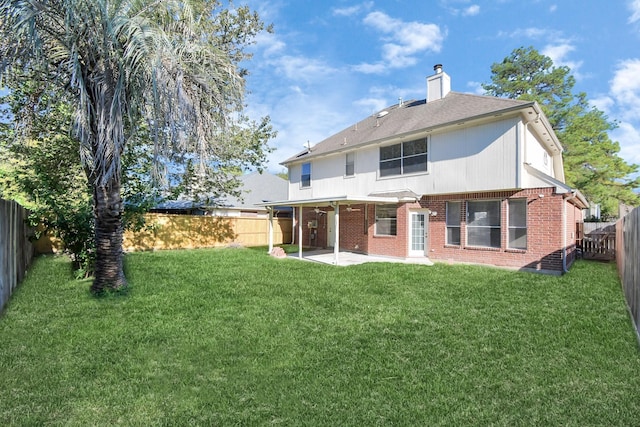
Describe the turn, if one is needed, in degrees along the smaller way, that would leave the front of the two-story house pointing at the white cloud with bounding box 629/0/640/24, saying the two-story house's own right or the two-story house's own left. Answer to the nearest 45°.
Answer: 0° — it already faces it

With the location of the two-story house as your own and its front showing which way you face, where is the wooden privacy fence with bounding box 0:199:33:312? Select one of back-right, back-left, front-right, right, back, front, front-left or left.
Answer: back

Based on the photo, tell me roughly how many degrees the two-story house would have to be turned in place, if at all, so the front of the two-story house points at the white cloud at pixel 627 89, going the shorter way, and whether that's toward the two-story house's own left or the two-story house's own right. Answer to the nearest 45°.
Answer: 0° — it already faces it

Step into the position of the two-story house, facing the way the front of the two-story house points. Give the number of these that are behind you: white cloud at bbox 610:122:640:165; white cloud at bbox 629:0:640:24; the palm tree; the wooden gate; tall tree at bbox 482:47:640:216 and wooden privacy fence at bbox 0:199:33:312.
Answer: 2

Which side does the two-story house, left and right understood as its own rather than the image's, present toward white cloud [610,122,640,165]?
front

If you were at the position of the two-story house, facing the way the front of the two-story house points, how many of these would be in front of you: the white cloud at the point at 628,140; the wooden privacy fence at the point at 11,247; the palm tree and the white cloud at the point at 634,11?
2

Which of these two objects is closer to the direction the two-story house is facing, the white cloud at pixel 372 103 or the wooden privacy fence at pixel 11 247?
the white cloud

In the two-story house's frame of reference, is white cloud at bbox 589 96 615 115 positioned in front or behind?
in front

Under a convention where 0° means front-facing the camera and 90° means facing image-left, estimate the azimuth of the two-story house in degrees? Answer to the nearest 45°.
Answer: approximately 225°

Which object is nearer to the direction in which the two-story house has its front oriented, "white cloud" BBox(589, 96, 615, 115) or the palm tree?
the white cloud

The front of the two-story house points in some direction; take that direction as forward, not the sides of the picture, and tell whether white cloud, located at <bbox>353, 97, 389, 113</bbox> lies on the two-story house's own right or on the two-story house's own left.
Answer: on the two-story house's own left

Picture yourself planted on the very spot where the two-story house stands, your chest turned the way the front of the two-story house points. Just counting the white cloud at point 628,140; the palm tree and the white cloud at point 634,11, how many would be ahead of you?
2

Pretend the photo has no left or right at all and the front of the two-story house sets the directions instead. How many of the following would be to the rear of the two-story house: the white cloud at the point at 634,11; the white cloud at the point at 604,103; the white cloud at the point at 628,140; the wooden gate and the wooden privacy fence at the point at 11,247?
1
